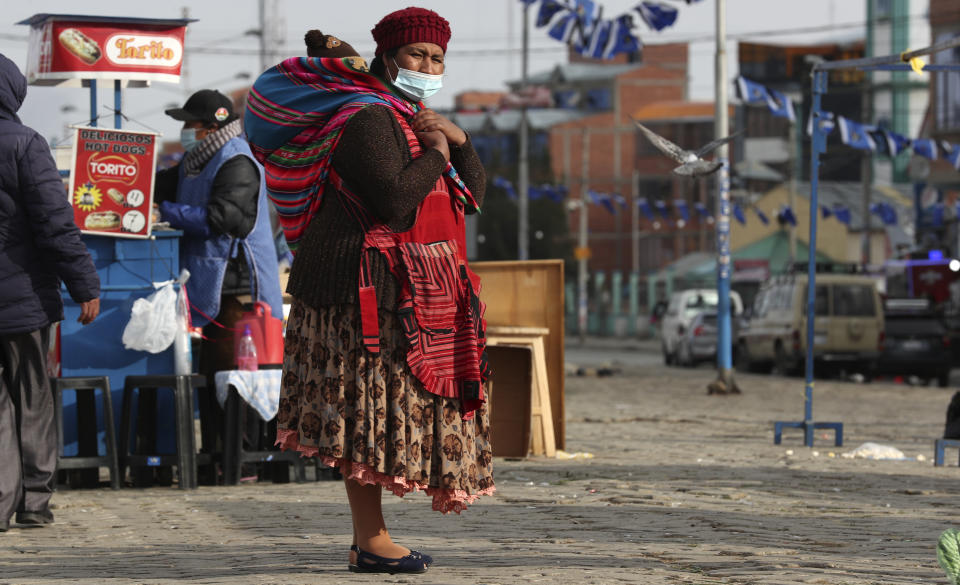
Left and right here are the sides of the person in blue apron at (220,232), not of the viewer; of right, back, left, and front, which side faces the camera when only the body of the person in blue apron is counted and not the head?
left

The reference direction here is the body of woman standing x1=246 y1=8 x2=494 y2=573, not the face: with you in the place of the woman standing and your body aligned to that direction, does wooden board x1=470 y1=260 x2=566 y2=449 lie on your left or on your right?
on your left

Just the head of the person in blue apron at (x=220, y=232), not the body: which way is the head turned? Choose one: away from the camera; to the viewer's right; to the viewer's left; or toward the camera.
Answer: to the viewer's left

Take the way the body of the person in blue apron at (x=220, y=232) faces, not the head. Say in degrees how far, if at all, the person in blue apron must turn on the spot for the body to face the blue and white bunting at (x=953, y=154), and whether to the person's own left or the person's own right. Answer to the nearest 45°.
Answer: approximately 135° to the person's own right

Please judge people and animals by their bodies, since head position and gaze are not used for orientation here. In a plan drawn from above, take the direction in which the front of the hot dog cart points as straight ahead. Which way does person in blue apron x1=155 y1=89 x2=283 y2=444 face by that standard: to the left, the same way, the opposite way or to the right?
to the right

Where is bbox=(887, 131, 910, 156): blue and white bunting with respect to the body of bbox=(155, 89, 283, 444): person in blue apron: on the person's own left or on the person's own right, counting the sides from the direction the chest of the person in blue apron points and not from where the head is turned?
on the person's own right

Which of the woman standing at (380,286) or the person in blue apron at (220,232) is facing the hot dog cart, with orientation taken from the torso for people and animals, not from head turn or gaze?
the person in blue apron

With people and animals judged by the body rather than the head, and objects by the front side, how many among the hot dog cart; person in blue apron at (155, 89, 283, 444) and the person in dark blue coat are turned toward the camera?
1

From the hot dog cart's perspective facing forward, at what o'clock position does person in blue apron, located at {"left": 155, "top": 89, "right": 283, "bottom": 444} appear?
The person in blue apron is roughly at 9 o'clock from the hot dog cart.

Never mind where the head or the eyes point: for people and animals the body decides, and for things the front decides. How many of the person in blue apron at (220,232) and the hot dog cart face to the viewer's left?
1
